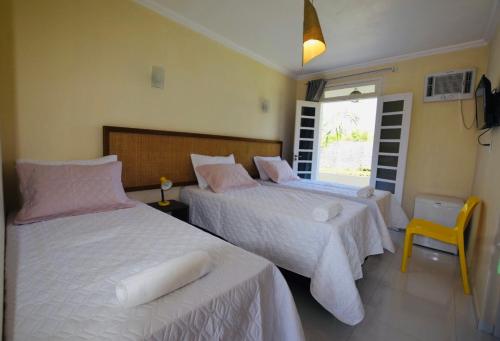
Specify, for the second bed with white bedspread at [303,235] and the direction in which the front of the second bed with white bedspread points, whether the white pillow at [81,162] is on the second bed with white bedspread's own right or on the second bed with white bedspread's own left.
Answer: on the second bed with white bedspread's own right

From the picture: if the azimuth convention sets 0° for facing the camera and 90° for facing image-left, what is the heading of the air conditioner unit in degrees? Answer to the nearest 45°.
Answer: approximately 0°

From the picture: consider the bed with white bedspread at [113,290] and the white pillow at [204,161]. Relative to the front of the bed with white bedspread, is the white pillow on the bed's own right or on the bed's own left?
on the bed's own left

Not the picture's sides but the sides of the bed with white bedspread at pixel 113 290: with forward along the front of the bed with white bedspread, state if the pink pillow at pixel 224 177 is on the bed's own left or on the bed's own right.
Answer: on the bed's own left

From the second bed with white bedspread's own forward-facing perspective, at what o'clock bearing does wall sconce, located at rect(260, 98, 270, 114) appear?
The wall sconce is roughly at 7 o'clock from the second bed with white bedspread.
